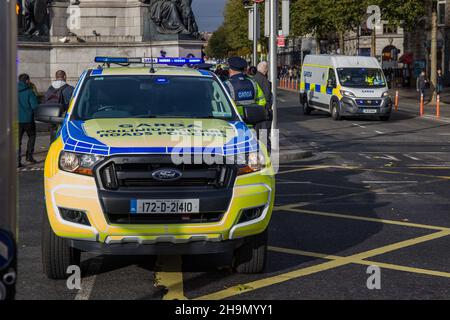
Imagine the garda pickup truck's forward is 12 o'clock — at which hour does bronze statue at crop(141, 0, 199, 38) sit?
The bronze statue is roughly at 6 o'clock from the garda pickup truck.

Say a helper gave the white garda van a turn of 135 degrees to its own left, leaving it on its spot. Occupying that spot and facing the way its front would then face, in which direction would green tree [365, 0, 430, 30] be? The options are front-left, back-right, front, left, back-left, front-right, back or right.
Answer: front

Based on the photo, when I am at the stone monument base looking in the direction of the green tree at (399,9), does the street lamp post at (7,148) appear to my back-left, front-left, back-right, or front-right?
back-right

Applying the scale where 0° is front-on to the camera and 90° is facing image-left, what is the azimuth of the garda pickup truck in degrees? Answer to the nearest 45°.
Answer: approximately 0°

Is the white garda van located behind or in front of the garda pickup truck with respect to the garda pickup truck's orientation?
behind

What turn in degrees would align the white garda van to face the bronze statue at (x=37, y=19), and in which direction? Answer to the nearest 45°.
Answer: approximately 45° to its right

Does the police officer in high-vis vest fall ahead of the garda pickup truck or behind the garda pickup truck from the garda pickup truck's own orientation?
behind

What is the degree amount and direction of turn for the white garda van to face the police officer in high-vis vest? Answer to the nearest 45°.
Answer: approximately 45° to its right

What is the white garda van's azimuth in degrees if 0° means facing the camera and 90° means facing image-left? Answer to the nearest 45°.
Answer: approximately 315°

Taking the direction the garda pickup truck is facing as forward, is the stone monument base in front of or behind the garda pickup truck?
behind

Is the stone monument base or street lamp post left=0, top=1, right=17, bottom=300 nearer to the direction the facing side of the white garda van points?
the street lamp post

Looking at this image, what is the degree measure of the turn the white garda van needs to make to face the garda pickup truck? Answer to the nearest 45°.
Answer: approximately 45° to its right
